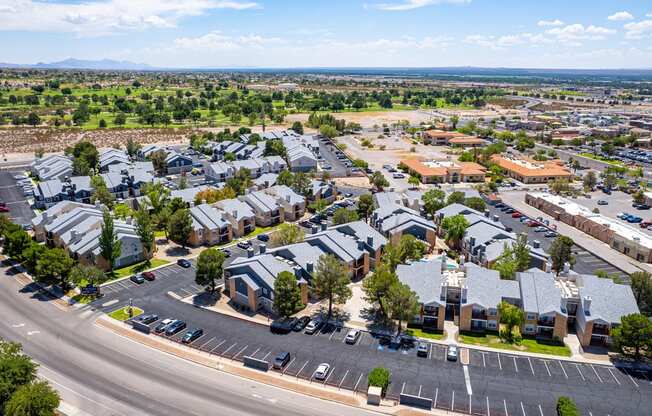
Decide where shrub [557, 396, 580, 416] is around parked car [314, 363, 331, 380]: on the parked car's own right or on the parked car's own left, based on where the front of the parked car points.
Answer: on the parked car's own left

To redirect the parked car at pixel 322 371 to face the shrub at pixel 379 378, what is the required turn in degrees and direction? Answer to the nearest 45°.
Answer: approximately 90° to its left

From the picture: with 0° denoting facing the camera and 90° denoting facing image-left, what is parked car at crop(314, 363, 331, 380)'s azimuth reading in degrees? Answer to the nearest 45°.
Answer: approximately 45°

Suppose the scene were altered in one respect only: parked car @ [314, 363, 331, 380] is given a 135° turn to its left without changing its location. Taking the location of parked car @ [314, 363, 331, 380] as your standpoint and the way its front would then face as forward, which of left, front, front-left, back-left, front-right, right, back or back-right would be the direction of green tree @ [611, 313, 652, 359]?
front
